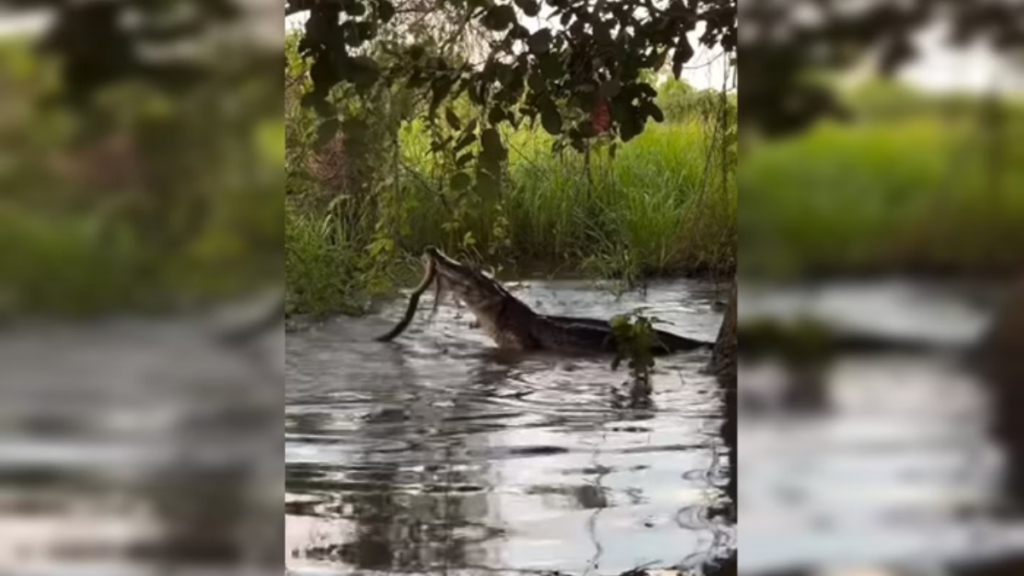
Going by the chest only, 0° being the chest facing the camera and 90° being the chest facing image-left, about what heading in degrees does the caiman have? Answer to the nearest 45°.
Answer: approximately 90°
